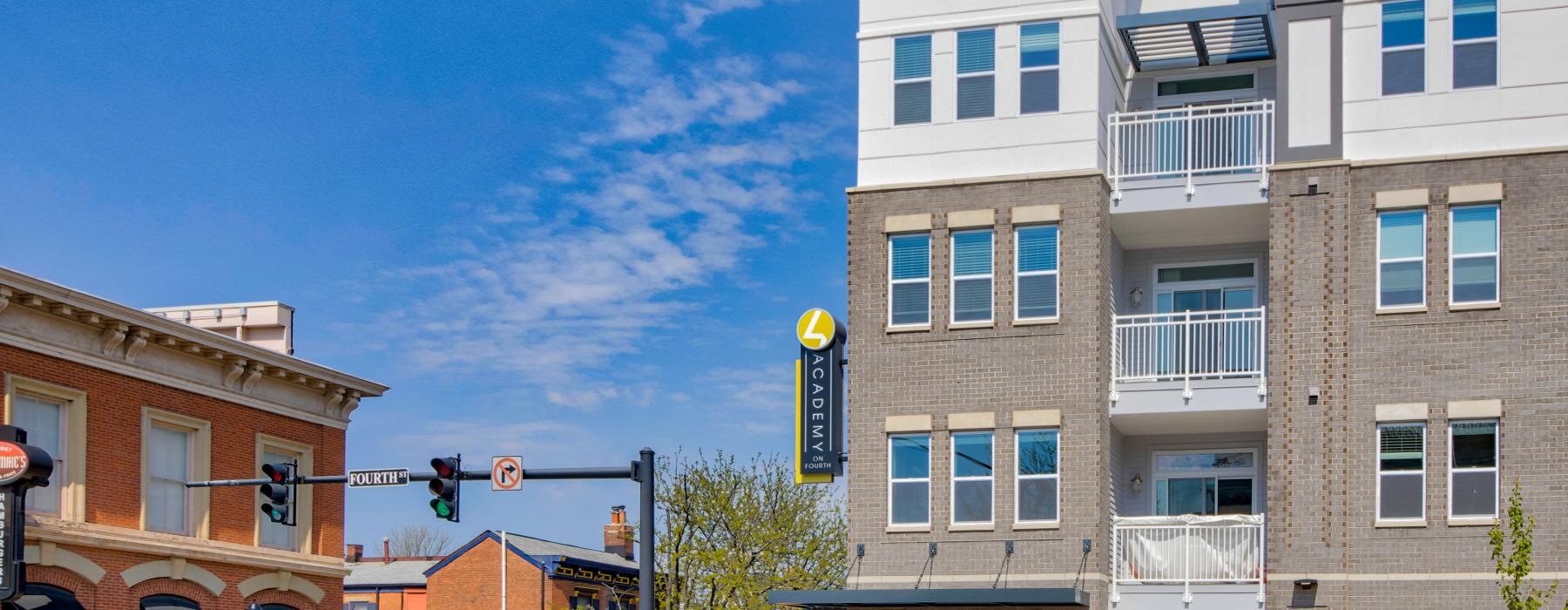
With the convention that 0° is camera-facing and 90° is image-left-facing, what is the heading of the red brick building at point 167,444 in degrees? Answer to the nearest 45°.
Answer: approximately 315°

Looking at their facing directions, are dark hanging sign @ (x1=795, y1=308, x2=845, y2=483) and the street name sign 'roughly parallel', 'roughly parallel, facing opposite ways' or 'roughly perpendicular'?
roughly parallel

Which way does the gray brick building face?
toward the camera

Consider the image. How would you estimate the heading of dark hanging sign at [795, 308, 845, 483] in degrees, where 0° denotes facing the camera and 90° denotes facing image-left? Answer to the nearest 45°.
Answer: approximately 0°

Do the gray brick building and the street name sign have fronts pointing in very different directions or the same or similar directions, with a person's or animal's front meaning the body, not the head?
same or similar directions

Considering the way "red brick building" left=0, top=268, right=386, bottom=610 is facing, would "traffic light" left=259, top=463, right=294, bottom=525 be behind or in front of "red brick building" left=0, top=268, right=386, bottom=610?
in front

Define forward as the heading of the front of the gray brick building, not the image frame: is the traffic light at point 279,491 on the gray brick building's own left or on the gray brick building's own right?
on the gray brick building's own right

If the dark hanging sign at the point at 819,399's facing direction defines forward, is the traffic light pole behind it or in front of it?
in front

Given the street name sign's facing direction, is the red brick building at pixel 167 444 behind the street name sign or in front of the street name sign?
behind

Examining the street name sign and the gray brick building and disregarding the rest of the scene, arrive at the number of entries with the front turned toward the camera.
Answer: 2
